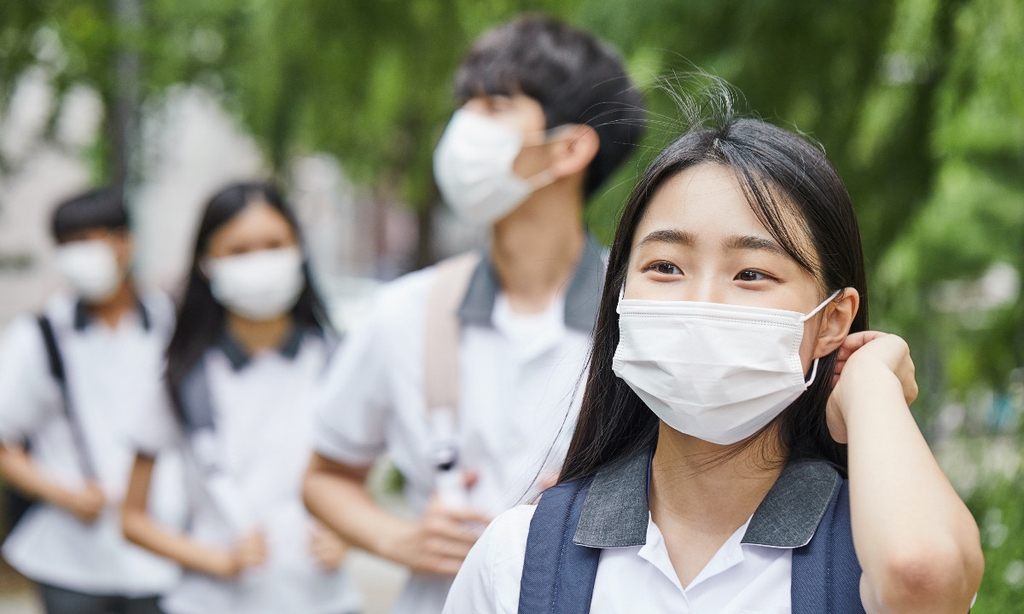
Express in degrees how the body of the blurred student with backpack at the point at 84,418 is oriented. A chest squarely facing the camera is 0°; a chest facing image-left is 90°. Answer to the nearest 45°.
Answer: approximately 0°

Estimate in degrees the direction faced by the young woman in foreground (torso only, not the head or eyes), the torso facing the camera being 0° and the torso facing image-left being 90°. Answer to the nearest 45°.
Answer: approximately 0°

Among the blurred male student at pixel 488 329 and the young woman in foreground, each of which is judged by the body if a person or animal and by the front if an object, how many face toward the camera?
2

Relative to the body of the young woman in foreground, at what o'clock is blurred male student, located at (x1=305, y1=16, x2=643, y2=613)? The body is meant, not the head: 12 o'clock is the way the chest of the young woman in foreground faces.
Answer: The blurred male student is roughly at 5 o'clock from the young woman in foreground.

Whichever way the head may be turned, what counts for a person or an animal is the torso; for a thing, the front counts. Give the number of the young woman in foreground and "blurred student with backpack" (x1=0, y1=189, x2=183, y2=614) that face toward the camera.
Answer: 2
